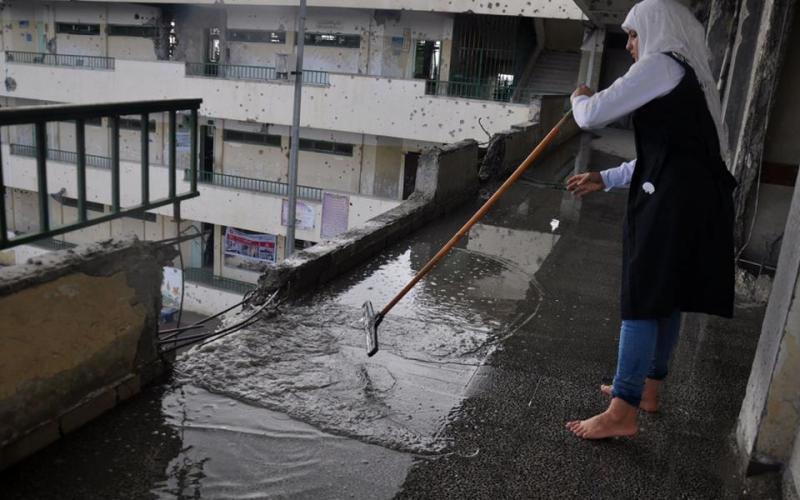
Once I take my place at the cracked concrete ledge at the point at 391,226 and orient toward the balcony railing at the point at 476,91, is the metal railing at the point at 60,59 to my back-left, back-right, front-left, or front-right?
front-left

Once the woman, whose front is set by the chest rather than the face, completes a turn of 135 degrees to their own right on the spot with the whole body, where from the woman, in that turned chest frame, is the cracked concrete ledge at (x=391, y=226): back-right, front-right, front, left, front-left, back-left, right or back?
left

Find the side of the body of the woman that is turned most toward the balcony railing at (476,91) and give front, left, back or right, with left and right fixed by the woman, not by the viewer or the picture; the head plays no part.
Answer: right

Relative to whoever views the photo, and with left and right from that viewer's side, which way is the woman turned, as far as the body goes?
facing to the left of the viewer

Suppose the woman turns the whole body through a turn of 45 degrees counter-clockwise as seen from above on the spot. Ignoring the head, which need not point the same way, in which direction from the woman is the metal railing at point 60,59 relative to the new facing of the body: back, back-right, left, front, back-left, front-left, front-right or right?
right

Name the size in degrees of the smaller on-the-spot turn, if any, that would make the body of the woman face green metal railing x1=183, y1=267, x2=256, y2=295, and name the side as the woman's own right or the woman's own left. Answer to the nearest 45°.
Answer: approximately 45° to the woman's own right

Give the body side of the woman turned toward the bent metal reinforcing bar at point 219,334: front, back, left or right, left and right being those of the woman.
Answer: front

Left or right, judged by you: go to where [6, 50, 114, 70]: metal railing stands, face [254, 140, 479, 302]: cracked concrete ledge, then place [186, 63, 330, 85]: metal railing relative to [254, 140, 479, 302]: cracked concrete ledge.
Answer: left

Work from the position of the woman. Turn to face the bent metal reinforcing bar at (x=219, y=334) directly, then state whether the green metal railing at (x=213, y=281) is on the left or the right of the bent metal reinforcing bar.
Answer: right

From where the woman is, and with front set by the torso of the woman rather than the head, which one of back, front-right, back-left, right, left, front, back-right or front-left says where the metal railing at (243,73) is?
front-right

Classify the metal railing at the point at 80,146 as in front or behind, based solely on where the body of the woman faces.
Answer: in front
